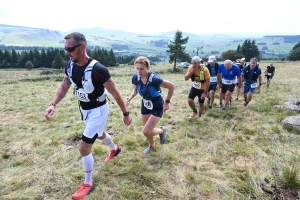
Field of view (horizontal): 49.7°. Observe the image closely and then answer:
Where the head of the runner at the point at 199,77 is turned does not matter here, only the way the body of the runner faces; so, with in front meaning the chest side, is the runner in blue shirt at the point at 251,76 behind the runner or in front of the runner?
behind

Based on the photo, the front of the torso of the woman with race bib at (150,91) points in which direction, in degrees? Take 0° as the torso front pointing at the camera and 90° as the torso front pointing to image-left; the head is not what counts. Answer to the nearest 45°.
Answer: approximately 45°

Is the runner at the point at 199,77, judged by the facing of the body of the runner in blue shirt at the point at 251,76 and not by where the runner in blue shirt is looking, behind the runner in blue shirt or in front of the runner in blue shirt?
in front

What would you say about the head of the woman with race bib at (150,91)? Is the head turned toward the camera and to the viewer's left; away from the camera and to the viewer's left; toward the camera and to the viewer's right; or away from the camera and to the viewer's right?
toward the camera and to the viewer's left

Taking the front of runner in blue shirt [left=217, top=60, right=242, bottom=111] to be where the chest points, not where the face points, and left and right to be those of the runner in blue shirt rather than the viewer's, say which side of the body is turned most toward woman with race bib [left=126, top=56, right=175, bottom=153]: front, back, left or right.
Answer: front

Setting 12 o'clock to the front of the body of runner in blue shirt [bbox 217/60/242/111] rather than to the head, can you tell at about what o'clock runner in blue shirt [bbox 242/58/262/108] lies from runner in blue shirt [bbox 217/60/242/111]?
runner in blue shirt [bbox 242/58/262/108] is roughly at 8 o'clock from runner in blue shirt [bbox 217/60/242/111].

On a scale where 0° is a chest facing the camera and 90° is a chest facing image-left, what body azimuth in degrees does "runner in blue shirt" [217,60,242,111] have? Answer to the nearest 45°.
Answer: approximately 0°

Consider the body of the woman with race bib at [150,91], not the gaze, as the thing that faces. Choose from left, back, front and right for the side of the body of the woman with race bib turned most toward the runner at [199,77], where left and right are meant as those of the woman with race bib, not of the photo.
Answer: back

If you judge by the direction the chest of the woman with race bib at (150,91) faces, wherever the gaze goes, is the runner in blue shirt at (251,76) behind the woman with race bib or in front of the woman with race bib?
behind

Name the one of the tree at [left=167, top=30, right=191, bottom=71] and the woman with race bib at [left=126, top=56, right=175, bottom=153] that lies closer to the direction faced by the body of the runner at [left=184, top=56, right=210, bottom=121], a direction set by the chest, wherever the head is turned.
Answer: the woman with race bib

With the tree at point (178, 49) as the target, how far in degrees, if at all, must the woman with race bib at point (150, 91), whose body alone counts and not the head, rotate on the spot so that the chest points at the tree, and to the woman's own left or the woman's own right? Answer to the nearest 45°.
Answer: approximately 135° to the woman's own right

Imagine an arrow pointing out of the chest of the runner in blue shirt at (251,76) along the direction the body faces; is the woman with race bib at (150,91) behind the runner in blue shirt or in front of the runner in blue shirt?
in front

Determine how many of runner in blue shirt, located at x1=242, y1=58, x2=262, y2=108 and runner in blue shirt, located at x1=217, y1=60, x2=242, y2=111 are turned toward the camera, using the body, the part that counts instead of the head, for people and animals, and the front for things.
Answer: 2
